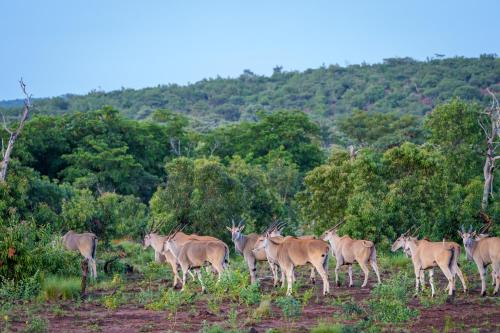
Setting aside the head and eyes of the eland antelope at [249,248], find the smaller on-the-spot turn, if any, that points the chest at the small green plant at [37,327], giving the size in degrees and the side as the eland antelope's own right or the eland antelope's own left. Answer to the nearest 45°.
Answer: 0° — it already faces it

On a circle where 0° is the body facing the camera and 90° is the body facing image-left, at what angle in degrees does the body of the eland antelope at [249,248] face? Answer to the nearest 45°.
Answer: approximately 45°

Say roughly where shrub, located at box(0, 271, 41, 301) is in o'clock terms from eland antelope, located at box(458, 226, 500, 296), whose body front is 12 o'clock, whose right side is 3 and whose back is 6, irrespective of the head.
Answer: The shrub is roughly at 1 o'clock from the eland antelope.

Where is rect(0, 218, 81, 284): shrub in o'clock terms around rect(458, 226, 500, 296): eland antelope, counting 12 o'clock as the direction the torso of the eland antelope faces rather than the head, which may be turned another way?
The shrub is roughly at 1 o'clock from the eland antelope.

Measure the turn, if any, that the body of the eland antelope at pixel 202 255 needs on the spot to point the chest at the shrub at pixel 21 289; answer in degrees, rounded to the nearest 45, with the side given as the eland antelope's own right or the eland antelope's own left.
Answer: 0° — it already faces it

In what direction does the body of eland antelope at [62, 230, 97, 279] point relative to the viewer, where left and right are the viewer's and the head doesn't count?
facing to the left of the viewer

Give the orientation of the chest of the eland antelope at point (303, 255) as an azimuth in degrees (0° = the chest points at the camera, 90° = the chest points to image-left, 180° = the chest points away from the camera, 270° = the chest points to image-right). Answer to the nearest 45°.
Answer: approximately 90°

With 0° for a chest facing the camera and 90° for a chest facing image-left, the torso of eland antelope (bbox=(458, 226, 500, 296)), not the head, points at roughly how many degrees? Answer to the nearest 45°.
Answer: approximately 45°

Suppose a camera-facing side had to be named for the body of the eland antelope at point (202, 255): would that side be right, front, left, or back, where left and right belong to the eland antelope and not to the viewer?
left

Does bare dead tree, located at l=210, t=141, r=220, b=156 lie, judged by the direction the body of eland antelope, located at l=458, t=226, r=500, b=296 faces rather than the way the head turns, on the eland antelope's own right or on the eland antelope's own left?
on the eland antelope's own right

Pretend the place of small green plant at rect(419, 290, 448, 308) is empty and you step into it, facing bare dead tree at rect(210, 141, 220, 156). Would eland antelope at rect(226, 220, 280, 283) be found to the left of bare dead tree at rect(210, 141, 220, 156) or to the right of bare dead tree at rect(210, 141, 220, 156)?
left

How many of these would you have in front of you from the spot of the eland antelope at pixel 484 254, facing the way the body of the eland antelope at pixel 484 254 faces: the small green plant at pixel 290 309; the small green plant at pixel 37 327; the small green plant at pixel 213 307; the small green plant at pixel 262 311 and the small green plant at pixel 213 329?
5

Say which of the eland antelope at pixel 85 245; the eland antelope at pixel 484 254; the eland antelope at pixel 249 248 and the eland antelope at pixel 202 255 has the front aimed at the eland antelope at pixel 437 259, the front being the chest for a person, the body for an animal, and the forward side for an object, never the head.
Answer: the eland antelope at pixel 484 254

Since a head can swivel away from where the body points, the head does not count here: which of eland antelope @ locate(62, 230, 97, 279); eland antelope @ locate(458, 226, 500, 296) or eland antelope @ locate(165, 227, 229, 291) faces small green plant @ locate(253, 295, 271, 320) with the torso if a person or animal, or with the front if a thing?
eland antelope @ locate(458, 226, 500, 296)
